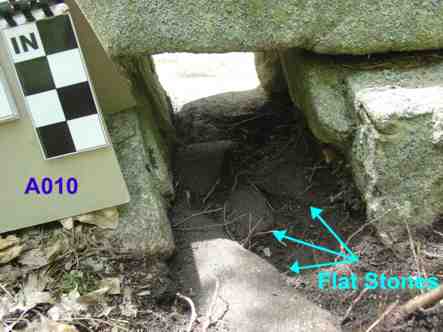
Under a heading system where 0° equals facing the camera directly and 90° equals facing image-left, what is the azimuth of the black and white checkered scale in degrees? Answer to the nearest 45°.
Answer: approximately 0°

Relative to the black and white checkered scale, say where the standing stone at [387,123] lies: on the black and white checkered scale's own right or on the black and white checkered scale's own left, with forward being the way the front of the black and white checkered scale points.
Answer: on the black and white checkered scale's own left
